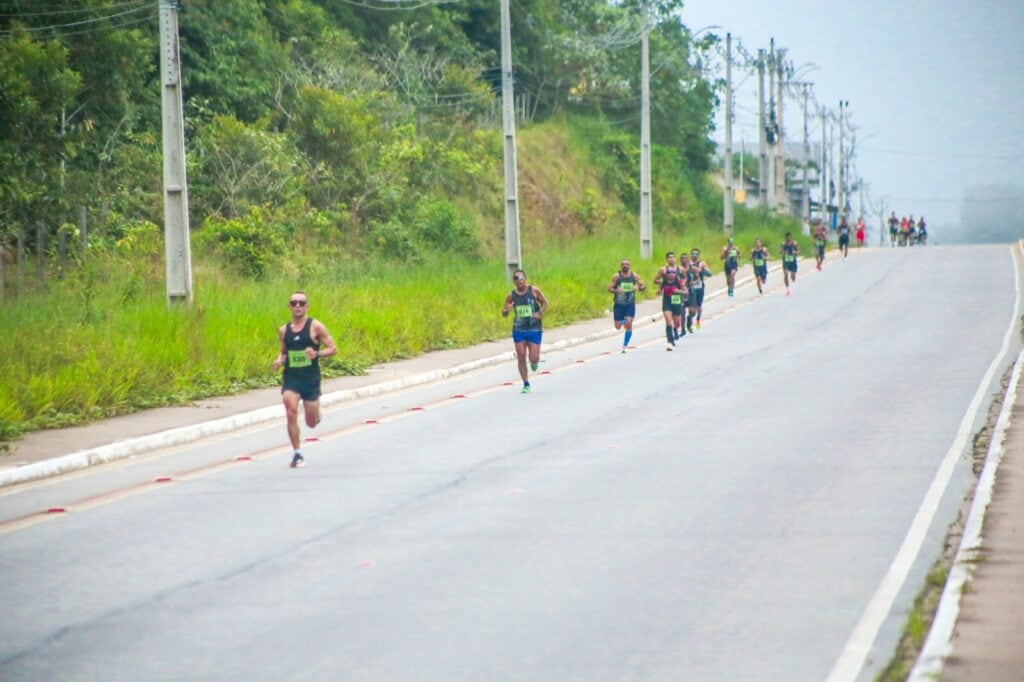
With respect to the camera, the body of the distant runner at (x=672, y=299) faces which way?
toward the camera

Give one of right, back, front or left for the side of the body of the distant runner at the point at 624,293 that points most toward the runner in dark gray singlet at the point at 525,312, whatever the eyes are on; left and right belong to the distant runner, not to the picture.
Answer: front

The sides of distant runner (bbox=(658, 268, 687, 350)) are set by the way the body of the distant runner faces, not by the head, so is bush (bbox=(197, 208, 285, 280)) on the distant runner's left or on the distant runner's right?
on the distant runner's right

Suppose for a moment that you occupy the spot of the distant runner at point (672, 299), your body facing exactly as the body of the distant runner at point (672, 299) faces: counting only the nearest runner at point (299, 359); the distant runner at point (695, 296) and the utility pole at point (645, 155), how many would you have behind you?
2

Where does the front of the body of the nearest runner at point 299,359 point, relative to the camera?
toward the camera

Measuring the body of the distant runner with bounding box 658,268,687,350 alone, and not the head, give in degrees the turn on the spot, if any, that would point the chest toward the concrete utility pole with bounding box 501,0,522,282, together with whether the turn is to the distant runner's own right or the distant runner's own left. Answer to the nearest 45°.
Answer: approximately 135° to the distant runner's own right

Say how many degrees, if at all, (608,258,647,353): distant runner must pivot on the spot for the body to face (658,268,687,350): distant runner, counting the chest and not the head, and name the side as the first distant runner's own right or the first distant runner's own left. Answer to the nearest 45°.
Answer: approximately 135° to the first distant runner's own left

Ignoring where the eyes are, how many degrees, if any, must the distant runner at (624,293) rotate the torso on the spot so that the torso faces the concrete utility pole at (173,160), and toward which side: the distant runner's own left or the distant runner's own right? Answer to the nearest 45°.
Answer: approximately 45° to the distant runner's own right

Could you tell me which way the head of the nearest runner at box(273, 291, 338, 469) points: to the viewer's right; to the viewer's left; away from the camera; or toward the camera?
toward the camera

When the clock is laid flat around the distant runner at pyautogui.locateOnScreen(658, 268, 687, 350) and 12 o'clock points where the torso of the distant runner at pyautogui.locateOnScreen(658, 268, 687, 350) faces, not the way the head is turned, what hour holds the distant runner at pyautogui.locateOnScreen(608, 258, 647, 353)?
the distant runner at pyautogui.locateOnScreen(608, 258, 647, 353) is roughly at 2 o'clock from the distant runner at pyautogui.locateOnScreen(658, 268, 687, 350).

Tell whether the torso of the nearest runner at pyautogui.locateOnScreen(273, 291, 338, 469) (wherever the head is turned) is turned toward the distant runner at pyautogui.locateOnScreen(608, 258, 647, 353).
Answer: no

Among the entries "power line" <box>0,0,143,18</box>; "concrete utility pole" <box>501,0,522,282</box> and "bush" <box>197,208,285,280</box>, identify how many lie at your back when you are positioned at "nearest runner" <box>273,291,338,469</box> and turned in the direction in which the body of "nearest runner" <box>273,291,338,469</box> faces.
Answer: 3

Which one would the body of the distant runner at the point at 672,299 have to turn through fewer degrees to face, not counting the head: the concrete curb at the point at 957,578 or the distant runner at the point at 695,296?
the concrete curb

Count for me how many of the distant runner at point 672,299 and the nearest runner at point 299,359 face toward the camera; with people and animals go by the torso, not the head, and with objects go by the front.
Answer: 2

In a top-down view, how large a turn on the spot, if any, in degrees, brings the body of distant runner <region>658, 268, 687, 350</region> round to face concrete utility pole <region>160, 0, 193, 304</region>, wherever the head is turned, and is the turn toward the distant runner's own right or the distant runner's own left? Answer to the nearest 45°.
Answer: approximately 45° to the distant runner's own right

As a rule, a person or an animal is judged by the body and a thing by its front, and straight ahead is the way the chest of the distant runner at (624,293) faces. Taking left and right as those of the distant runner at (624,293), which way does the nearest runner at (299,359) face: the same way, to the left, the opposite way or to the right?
the same way

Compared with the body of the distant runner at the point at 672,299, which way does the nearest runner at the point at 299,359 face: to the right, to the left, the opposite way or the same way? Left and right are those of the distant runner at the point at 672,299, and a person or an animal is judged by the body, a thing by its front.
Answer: the same way

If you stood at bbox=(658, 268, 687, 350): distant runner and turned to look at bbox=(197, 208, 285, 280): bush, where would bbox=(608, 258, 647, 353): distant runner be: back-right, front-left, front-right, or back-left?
front-left

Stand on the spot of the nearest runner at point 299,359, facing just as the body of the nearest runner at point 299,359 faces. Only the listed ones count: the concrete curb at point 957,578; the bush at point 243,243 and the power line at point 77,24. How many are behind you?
2
